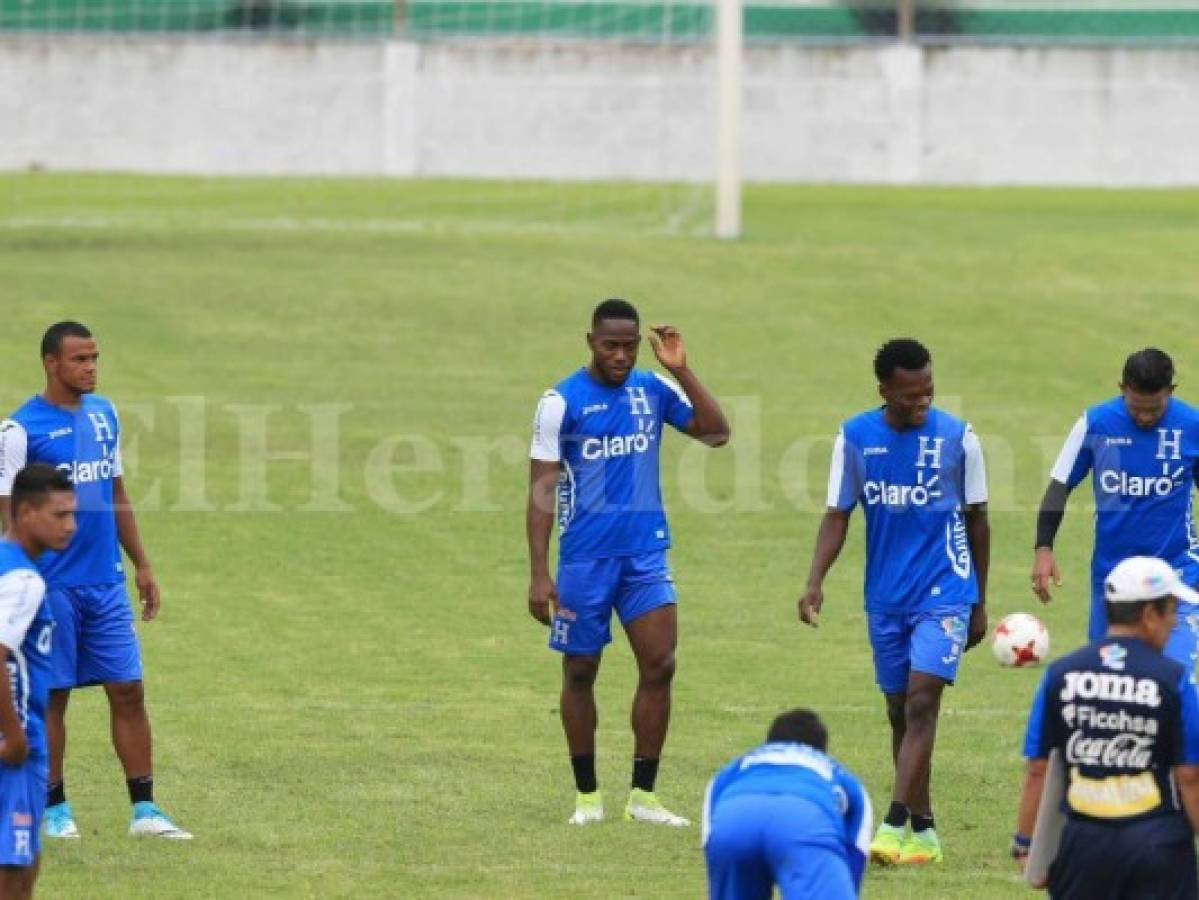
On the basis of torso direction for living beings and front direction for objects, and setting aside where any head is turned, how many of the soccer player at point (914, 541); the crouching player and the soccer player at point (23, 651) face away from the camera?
1

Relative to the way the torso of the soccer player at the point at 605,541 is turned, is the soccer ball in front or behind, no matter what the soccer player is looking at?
behind

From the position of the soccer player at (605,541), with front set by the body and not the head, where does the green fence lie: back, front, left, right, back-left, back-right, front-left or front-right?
back-left

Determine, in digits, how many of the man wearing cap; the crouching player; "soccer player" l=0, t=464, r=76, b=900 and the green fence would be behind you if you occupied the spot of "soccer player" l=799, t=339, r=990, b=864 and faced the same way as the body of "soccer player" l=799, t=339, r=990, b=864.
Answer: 1

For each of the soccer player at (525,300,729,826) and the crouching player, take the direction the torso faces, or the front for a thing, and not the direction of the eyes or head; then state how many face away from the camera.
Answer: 1

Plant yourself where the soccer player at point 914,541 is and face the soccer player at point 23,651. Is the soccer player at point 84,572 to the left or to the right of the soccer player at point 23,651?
right

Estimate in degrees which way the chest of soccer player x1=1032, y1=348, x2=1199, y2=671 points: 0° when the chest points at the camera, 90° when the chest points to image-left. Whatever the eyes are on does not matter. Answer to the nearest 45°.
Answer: approximately 0°

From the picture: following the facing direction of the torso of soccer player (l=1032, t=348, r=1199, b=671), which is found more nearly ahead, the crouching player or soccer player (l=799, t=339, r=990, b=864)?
the crouching player

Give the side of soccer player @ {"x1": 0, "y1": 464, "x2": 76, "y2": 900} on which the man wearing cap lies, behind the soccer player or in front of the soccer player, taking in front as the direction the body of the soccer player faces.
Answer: in front

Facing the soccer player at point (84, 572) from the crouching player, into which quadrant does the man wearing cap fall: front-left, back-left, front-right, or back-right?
back-right

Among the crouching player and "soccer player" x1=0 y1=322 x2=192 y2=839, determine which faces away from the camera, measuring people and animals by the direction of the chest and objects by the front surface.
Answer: the crouching player

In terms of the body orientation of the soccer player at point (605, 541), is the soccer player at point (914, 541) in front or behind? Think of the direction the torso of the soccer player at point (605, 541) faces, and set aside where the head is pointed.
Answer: in front

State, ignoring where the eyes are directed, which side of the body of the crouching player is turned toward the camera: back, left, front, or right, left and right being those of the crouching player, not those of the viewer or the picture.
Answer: back

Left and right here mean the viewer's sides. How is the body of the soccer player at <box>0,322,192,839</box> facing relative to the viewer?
facing the viewer and to the right of the viewer

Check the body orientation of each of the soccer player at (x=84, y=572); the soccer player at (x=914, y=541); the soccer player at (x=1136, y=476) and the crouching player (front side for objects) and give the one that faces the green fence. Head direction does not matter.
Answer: the crouching player

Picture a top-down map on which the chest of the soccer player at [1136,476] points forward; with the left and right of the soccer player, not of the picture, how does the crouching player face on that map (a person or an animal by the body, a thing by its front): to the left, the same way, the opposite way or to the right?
the opposite way
